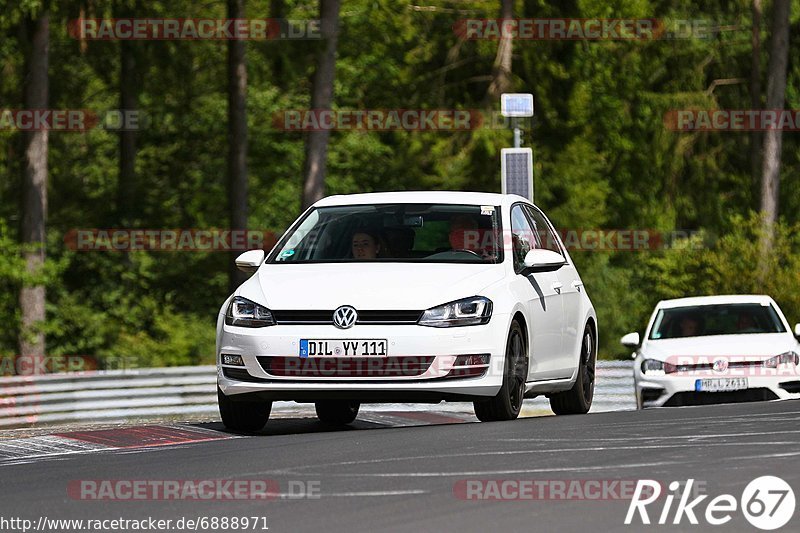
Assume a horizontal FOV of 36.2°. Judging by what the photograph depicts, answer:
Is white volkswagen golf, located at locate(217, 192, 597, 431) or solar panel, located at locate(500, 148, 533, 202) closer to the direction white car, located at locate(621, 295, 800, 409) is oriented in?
the white volkswagen golf

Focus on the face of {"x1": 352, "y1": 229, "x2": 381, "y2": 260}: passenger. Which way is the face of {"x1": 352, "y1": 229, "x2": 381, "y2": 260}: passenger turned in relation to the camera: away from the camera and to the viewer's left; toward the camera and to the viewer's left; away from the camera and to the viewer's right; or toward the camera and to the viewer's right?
toward the camera and to the viewer's left

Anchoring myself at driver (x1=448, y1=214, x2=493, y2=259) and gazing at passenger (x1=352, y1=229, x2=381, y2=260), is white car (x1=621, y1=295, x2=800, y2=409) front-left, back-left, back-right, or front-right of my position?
back-right

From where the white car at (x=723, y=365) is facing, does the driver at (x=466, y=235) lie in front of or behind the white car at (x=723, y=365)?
in front

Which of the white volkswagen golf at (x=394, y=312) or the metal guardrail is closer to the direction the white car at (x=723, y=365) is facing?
the white volkswagen golf

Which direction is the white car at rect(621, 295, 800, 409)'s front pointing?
toward the camera

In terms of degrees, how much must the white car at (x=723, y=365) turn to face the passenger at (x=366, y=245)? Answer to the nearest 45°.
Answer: approximately 45° to its right
